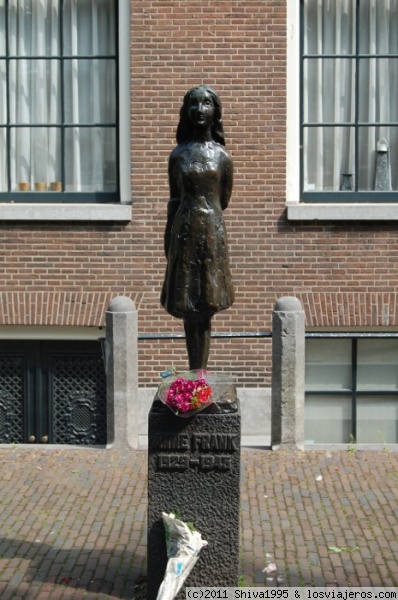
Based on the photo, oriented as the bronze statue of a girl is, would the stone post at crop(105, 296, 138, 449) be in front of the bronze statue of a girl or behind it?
behind

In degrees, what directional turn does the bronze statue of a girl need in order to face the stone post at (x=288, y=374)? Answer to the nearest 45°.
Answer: approximately 180°

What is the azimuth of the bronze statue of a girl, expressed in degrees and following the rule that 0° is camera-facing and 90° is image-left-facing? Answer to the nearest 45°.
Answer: approximately 0°
